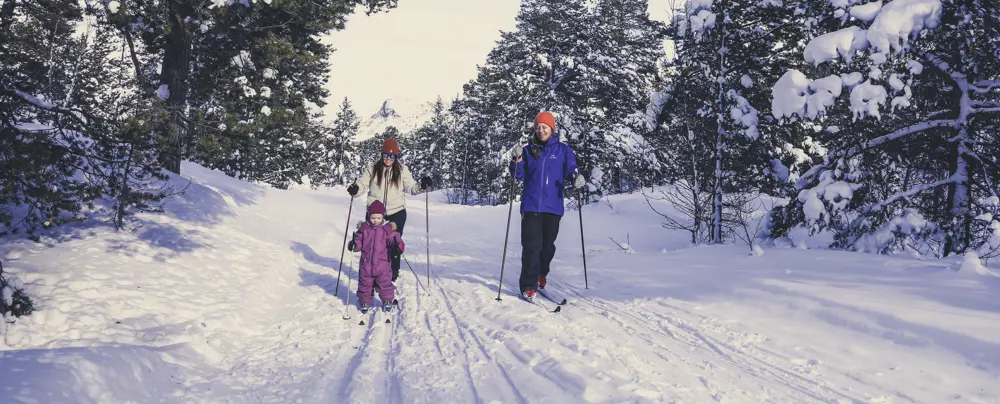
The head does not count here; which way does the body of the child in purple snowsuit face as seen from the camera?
toward the camera

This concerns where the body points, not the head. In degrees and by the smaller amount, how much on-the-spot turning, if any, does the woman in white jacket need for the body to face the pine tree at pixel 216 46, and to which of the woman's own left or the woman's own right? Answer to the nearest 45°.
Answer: approximately 135° to the woman's own right

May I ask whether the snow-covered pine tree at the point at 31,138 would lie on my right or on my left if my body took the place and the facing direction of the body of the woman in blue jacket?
on my right

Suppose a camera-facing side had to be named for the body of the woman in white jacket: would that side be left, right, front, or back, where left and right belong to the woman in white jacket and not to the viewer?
front

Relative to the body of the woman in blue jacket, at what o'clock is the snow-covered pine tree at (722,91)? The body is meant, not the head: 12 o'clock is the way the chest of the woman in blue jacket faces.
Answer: The snow-covered pine tree is roughly at 7 o'clock from the woman in blue jacket.

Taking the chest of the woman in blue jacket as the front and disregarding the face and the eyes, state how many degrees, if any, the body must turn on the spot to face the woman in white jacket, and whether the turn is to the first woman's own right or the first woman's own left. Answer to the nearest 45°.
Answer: approximately 135° to the first woman's own right

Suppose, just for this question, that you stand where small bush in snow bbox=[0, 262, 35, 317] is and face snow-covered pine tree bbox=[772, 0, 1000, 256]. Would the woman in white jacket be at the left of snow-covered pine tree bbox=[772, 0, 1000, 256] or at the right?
left

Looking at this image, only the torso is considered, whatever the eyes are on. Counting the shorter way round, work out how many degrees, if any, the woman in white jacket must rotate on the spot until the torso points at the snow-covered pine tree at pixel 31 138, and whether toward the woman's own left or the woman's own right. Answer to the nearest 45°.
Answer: approximately 45° to the woman's own right

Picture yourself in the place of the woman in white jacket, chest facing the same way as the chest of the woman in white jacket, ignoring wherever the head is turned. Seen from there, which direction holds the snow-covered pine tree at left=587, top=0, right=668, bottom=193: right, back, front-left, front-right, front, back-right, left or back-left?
back-left

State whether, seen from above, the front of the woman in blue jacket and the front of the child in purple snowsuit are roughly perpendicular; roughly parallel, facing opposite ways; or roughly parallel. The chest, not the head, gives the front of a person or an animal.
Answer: roughly parallel

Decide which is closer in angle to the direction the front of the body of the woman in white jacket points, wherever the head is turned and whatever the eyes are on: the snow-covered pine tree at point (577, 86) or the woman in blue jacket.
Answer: the woman in blue jacket

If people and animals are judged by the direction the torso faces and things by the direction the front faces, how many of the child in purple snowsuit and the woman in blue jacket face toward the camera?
2

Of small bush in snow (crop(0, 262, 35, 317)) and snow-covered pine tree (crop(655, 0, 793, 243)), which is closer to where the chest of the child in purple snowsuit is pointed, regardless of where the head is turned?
the small bush in snow

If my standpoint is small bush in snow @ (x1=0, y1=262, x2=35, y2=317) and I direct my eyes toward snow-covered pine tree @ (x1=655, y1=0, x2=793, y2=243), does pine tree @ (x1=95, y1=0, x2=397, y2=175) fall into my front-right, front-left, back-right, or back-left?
front-left

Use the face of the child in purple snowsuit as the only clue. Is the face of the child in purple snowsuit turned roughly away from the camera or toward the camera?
toward the camera

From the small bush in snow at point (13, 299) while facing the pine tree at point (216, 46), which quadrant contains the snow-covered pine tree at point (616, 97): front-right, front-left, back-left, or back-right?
front-right

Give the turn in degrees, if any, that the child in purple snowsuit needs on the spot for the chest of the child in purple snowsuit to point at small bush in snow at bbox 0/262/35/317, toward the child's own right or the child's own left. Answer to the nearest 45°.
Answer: approximately 90° to the child's own right
